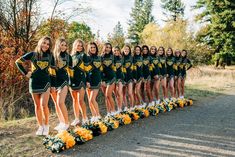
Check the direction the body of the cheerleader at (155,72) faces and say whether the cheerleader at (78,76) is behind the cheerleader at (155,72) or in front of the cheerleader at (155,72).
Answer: in front

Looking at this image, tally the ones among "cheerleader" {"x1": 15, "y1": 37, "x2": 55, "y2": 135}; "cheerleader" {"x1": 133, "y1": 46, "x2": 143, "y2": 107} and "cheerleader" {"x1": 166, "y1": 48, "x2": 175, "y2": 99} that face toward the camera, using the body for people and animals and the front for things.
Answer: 3

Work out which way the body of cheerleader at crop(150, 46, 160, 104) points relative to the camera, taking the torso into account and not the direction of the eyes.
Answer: toward the camera

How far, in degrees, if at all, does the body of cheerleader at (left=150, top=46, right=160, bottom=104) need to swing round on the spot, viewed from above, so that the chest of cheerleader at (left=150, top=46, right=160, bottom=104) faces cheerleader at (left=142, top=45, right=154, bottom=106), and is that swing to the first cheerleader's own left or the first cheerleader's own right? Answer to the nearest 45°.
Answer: approximately 45° to the first cheerleader's own right

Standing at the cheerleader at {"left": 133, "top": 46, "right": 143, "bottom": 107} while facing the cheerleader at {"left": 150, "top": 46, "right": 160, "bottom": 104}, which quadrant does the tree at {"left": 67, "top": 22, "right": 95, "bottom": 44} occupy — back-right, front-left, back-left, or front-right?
front-left

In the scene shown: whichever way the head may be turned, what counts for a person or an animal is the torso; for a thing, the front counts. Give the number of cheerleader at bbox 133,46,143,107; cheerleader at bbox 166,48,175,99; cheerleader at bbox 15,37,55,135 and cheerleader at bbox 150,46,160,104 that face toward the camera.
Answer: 4

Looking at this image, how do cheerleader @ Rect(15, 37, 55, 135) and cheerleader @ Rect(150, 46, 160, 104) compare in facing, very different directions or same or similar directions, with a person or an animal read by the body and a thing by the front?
same or similar directions

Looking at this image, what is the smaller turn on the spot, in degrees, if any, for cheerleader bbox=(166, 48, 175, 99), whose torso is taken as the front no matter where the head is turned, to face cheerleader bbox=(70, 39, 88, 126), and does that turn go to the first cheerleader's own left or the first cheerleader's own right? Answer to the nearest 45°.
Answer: approximately 45° to the first cheerleader's own right

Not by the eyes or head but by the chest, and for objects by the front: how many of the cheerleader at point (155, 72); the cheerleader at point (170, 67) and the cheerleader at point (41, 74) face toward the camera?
3

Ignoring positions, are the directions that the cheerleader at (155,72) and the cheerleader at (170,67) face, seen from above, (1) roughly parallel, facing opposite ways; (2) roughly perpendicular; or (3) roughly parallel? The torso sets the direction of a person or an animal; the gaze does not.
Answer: roughly parallel

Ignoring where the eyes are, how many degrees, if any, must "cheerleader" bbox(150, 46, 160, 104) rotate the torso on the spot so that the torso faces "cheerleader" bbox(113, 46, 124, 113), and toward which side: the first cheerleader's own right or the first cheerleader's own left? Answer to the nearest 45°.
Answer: approximately 45° to the first cheerleader's own right

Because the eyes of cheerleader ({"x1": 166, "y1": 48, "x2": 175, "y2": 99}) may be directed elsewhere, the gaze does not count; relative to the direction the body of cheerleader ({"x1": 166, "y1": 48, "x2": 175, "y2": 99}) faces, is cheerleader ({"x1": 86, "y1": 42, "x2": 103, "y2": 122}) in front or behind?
in front

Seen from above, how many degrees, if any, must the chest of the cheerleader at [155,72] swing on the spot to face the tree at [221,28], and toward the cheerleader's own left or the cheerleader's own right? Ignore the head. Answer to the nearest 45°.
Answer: approximately 180°

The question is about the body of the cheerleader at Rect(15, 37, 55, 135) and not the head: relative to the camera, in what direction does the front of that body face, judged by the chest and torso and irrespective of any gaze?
toward the camera

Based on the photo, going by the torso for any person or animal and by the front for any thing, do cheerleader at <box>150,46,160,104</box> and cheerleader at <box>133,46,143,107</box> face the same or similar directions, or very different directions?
same or similar directions

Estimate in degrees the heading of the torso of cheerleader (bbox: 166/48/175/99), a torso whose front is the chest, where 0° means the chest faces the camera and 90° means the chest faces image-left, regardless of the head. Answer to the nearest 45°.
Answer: approximately 0°

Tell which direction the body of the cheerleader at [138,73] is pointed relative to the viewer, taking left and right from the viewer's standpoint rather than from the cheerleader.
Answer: facing the viewer
